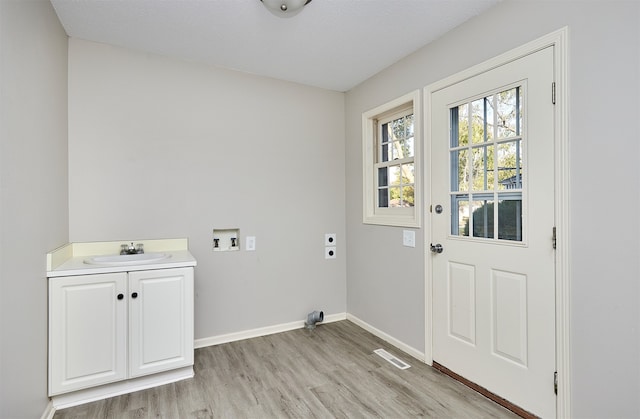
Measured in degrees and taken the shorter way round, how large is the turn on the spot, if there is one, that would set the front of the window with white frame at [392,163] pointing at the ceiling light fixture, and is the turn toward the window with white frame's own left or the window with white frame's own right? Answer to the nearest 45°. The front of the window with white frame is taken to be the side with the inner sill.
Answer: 0° — it already faces it

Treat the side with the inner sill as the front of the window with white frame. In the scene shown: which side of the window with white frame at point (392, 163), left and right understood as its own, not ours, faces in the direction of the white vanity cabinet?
front

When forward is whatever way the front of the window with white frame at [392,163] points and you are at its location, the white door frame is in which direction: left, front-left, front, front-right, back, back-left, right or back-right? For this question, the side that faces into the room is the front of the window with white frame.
left

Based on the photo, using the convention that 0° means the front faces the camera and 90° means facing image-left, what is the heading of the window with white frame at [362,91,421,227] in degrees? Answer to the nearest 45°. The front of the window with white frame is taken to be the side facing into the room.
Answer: approximately 45°
